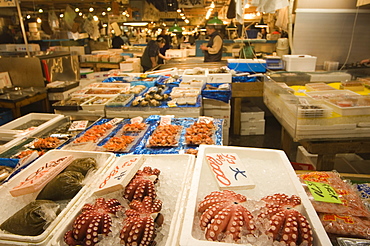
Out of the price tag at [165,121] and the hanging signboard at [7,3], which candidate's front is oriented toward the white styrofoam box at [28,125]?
the hanging signboard

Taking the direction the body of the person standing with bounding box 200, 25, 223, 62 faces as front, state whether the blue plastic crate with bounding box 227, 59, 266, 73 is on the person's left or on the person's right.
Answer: on the person's left

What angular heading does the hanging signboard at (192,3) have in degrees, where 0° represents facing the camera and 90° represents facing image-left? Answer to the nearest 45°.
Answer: approximately 0°

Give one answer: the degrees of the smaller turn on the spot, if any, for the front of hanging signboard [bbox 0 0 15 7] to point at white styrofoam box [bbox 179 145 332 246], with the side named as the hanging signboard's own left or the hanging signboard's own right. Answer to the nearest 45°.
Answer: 0° — it already faces it

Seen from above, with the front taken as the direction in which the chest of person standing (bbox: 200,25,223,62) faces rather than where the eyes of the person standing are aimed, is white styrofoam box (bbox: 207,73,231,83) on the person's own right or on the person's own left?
on the person's own left

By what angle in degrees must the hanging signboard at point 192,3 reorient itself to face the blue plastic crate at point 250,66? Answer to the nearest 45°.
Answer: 0° — it already faces it
